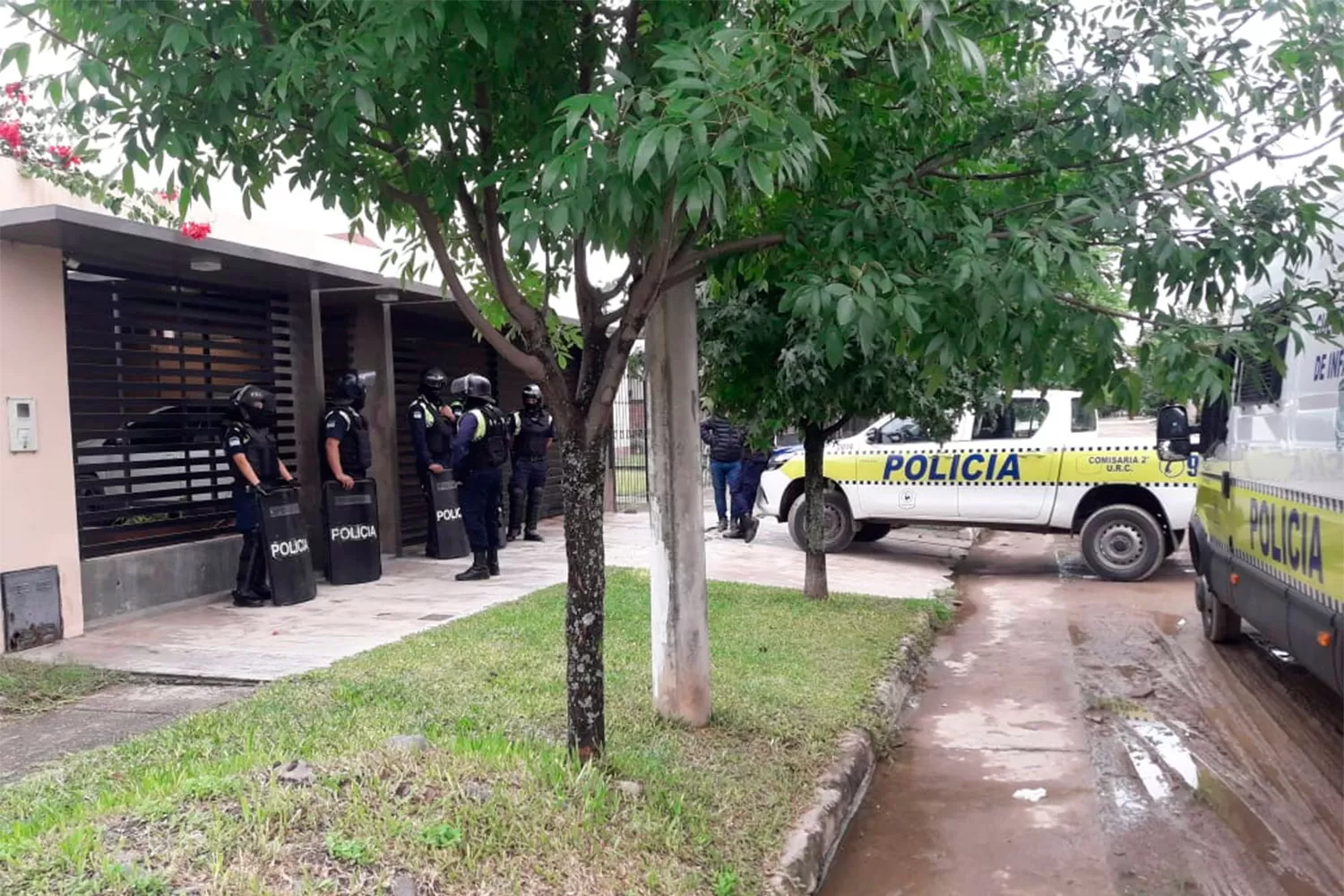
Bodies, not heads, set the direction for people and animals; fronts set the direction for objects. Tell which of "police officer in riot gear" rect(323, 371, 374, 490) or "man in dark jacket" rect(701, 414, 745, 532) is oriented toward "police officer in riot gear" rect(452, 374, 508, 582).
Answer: "police officer in riot gear" rect(323, 371, 374, 490)

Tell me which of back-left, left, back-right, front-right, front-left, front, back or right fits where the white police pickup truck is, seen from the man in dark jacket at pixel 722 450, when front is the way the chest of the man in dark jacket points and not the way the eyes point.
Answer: back-right

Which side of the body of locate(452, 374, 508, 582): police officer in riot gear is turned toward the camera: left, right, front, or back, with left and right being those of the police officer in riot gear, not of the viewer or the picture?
left

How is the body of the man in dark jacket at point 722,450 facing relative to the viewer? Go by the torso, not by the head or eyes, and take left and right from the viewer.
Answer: facing away from the viewer

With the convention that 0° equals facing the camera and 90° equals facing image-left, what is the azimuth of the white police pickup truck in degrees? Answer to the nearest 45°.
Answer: approximately 90°

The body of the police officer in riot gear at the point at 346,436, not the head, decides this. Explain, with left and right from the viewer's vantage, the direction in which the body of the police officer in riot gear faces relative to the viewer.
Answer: facing to the right of the viewer

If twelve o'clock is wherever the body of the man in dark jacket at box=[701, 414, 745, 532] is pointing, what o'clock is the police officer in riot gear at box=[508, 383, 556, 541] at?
The police officer in riot gear is roughly at 8 o'clock from the man in dark jacket.

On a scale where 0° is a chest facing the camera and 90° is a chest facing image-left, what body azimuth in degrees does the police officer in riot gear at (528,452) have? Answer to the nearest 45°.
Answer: approximately 0°

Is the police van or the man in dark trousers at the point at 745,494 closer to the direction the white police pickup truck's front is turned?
the man in dark trousers

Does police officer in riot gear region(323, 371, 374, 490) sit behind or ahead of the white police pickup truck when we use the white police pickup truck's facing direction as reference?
ahead

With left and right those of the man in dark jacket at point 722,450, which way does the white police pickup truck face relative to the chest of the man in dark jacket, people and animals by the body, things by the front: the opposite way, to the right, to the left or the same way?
to the left

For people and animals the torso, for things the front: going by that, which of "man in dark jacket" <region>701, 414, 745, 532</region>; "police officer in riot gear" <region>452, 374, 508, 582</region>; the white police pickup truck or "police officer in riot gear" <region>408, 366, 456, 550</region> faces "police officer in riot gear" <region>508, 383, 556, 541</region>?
the white police pickup truck

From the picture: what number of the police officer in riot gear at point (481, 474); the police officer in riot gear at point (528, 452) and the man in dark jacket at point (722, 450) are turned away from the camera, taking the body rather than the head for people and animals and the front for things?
1

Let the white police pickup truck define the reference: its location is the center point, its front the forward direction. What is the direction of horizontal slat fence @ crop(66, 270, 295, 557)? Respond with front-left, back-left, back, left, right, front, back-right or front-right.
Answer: front-left

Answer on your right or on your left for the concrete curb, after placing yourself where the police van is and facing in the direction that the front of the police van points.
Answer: on your left
